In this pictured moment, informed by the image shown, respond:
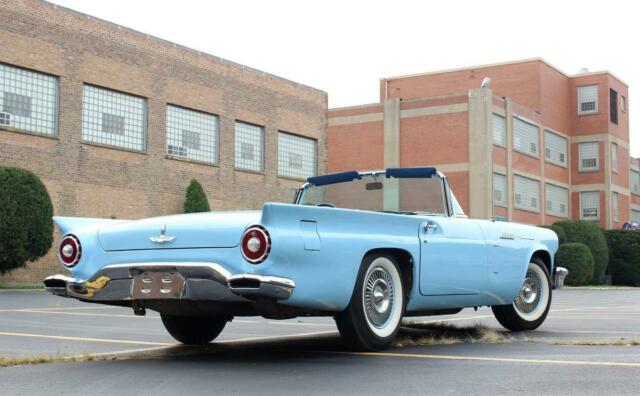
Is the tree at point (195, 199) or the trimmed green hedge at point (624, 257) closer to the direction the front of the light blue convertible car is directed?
the trimmed green hedge

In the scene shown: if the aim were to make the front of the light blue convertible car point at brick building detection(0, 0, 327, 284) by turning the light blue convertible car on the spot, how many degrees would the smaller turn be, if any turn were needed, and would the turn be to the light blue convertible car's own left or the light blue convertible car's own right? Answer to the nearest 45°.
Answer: approximately 45° to the light blue convertible car's own left

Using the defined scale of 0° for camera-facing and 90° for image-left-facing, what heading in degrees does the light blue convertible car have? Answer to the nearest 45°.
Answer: approximately 225°

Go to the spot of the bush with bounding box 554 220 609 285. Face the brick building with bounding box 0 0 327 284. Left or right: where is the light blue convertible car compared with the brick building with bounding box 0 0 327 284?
left
